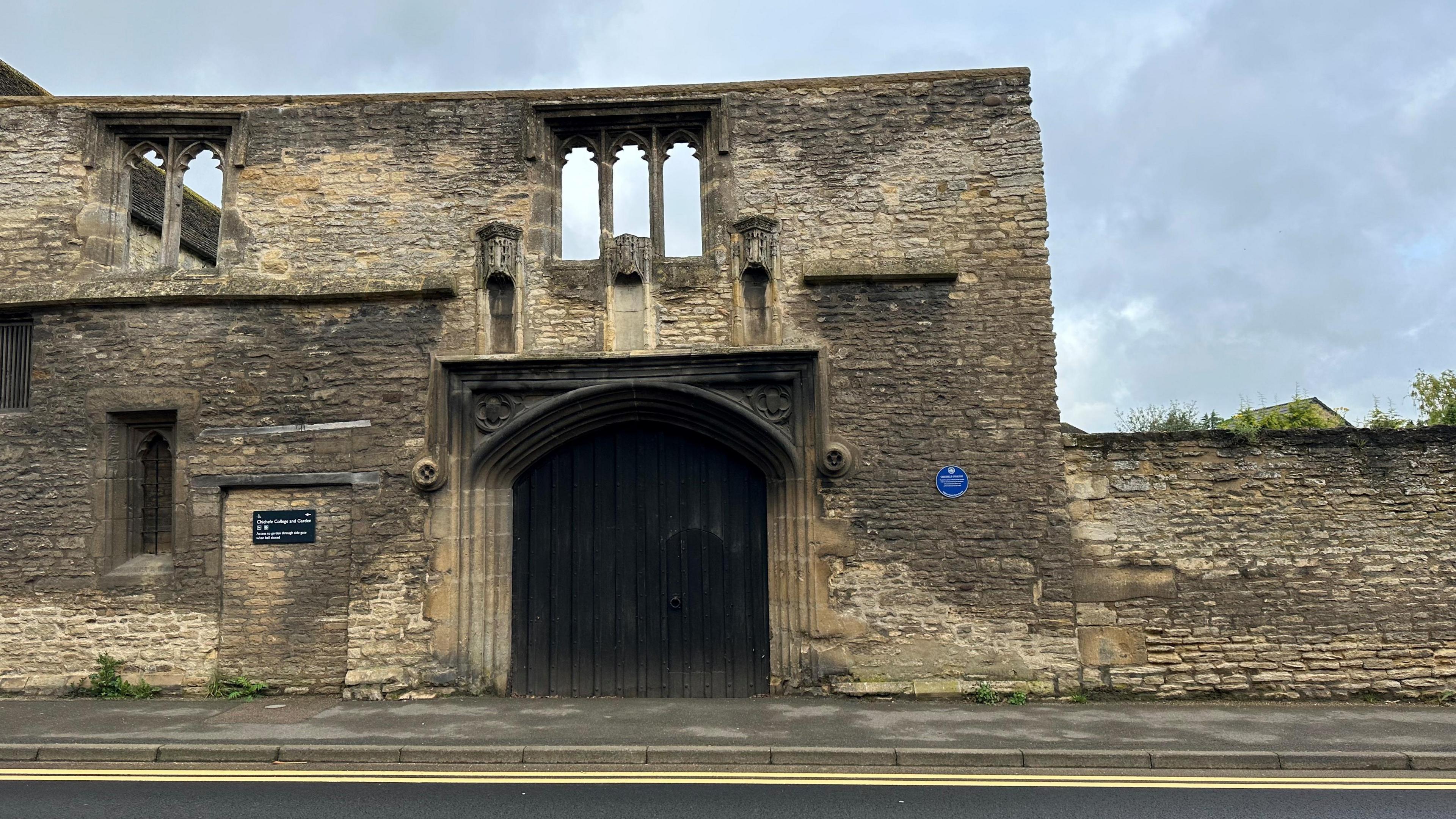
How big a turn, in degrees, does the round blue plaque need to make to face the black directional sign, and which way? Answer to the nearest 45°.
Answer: approximately 90° to its right

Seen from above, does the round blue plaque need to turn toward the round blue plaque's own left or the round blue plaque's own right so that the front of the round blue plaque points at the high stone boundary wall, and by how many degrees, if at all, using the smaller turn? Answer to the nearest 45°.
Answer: approximately 90° to the round blue plaque's own left

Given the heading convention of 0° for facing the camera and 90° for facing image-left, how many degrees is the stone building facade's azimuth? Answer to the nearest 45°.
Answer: approximately 0°

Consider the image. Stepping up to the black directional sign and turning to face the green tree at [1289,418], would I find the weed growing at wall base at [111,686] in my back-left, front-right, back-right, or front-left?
back-left

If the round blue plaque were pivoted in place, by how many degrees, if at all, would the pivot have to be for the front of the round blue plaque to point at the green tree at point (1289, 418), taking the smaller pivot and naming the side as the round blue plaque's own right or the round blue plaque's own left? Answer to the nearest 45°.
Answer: approximately 135° to the round blue plaque's own left

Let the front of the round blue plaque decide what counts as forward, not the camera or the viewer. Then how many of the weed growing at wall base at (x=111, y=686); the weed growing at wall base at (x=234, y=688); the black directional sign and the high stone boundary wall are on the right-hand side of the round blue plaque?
3

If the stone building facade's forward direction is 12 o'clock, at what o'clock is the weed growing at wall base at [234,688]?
The weed growing at wall base is roughly at 3 o'clock from the stone building facade.

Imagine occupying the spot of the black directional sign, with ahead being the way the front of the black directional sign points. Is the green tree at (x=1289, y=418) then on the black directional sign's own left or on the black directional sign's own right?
on the black directional sign's own left

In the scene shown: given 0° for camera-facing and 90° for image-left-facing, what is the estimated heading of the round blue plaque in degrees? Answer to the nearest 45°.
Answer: approximately 0°
